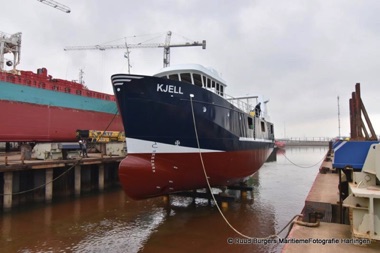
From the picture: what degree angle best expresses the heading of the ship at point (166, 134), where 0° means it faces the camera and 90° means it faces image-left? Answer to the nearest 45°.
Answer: approximately 45°

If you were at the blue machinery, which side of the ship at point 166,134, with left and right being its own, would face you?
left

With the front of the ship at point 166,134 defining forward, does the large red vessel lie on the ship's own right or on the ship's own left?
on the ship's own right

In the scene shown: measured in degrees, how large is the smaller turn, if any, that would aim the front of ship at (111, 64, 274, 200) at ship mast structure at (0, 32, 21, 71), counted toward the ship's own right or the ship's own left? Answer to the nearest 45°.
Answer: approximately 90° to the ship's own right
